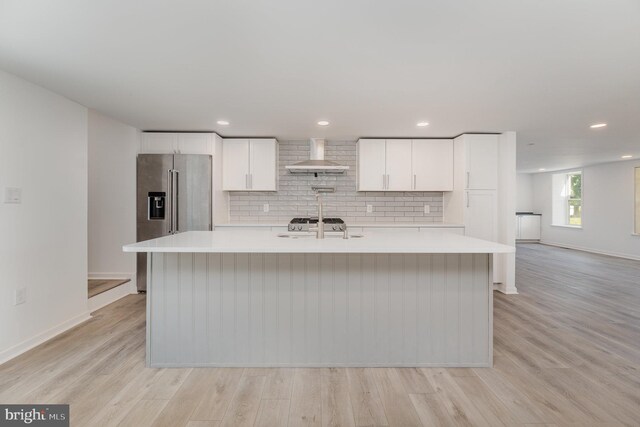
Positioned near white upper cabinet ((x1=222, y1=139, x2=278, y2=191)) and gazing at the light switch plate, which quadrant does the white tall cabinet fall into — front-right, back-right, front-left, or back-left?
back-left

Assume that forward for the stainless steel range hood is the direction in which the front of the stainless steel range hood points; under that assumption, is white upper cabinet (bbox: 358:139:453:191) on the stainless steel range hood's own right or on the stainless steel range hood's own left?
on the stainless steel range hood's own left

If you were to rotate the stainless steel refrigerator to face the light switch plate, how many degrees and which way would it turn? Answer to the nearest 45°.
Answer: approximately 45° to its right

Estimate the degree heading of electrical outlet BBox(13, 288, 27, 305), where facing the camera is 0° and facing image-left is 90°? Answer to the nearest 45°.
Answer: approximately 315°

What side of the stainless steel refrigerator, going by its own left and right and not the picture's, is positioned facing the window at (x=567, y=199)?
left

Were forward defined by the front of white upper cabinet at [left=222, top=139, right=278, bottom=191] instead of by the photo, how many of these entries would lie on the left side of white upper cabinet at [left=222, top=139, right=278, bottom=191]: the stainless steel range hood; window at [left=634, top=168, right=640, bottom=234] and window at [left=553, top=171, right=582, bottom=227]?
3

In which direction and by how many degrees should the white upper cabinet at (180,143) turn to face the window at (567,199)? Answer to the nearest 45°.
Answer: approximately 90° to its left
